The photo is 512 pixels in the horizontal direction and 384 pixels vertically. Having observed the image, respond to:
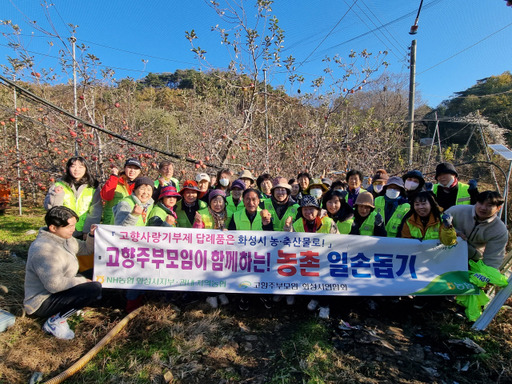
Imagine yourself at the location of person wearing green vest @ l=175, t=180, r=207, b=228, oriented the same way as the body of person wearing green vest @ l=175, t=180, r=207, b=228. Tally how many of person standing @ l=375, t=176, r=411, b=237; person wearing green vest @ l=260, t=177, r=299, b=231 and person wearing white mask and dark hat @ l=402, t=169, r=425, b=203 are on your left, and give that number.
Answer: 3

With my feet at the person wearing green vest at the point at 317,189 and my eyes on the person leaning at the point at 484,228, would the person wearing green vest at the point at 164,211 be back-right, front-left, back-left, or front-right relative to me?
back-right

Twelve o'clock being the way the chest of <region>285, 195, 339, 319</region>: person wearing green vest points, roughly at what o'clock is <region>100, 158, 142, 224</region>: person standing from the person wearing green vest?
The person standing is roughly at 3 o'clock from the person wearing green vest.

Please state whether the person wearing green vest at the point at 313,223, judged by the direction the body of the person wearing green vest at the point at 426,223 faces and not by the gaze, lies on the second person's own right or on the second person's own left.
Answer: on the second person's own right

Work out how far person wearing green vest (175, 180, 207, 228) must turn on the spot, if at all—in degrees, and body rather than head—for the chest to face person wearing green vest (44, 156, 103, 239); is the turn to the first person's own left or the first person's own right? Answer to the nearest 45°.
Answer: approximately 90° to the first person's own right
